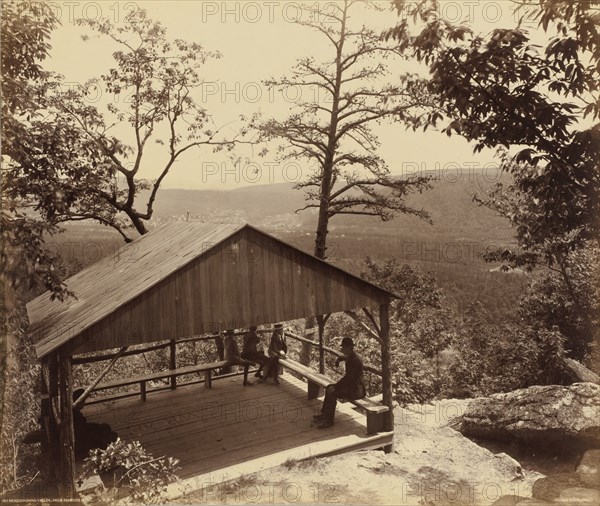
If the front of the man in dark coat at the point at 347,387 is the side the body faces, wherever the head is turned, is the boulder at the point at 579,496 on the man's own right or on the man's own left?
on the man's own left

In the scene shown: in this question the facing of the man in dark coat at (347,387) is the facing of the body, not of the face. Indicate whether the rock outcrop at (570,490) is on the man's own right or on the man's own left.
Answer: on the man's own left

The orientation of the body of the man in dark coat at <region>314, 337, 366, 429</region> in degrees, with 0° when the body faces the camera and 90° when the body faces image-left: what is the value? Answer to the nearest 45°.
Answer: approximately 90°

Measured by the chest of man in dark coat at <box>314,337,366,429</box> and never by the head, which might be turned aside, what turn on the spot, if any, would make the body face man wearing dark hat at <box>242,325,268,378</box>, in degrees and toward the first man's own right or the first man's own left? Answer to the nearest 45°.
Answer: approximately 45° to the first man's own right

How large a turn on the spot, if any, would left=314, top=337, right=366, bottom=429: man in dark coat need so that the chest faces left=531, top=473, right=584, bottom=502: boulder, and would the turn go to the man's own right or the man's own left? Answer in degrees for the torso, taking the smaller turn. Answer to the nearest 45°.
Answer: approximately 135° to the man's own left

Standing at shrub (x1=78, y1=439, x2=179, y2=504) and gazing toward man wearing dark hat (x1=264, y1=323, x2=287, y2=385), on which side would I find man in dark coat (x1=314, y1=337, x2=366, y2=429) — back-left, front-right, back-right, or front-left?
front-right

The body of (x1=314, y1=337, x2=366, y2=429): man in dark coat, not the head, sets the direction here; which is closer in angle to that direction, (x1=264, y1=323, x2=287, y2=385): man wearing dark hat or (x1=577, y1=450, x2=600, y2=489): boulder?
the man wearing dark hat

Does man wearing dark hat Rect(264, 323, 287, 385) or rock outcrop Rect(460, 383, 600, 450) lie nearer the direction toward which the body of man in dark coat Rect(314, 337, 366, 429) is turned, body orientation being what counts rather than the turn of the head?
the man wearing dark hat

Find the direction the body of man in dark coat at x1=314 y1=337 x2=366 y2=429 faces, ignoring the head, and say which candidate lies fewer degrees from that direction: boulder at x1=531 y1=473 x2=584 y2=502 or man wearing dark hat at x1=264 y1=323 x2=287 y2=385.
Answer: the man wearing dark hat

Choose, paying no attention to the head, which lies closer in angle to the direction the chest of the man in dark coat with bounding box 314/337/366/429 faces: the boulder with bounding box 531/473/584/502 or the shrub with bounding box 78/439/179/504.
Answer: the shrub

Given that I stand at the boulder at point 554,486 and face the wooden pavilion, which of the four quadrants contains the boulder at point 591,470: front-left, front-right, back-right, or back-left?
back-right

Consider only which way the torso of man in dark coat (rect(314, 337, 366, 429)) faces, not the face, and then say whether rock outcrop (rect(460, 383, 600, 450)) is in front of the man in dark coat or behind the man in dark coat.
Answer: behind
